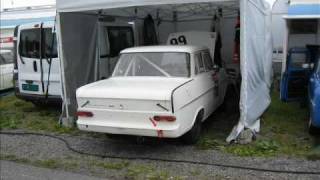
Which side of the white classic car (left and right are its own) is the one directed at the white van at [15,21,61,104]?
left

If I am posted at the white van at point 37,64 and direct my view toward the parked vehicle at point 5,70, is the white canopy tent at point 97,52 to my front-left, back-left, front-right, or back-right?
back-right

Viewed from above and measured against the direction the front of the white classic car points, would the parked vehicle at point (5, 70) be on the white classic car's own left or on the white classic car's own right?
on the white classic car's own left

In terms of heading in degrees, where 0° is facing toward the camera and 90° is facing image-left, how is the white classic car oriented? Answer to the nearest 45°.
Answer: approximately 225°
